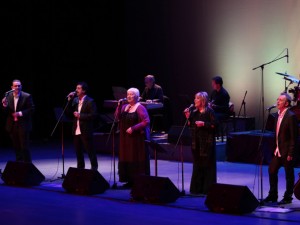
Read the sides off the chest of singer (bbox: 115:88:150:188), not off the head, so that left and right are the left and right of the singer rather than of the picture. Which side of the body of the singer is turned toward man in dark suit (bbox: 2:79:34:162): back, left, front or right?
right

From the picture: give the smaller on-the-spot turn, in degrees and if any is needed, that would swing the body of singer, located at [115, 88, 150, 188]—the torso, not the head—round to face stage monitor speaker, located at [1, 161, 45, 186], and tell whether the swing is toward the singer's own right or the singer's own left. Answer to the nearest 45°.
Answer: approximately 45° to the singer's own right

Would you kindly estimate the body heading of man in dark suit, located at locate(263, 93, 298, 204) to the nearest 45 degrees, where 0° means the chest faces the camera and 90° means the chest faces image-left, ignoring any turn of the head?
approximately 45°

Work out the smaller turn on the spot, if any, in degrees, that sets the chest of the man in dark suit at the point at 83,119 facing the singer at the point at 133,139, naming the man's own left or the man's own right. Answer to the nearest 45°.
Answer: approximately 90° to the man's own left

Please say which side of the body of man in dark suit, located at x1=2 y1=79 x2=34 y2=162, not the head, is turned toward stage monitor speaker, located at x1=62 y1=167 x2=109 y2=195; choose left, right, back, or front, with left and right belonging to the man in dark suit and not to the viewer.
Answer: left

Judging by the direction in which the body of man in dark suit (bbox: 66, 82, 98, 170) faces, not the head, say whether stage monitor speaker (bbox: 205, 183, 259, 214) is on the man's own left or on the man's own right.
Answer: on the man's own left

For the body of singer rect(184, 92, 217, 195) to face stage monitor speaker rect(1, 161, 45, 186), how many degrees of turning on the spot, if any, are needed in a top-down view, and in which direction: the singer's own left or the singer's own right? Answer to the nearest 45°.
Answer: approximately 45° to the singer's own right

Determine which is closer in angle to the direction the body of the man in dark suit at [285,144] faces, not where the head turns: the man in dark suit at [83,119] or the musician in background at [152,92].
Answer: the man in dark suit
